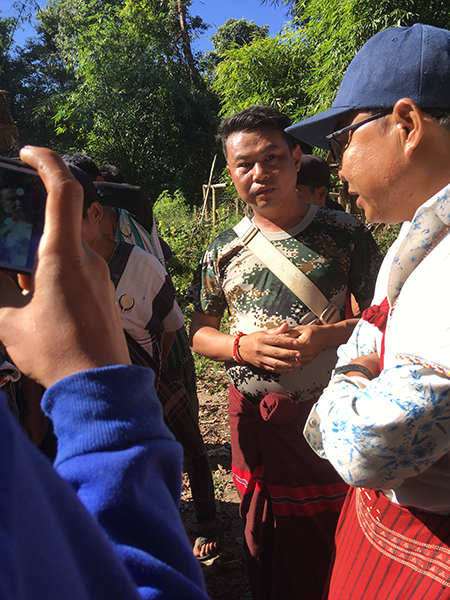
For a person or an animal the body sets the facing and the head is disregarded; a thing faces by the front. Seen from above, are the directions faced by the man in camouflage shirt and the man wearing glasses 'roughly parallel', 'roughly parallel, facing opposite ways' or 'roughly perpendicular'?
roughly perpendicular

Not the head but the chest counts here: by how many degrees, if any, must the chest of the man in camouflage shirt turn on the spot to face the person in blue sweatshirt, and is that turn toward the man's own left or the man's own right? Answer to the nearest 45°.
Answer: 0° — they already face them

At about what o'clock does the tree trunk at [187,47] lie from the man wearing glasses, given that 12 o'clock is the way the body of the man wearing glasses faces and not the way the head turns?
The tree trunk is roughly at 2 o'clock from the man wearing glasses.

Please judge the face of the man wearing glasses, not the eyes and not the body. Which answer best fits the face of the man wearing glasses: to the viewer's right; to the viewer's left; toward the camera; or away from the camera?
to the viewer's left

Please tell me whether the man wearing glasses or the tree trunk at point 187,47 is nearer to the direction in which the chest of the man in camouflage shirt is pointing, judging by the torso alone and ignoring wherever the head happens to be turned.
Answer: the man wearing glasses

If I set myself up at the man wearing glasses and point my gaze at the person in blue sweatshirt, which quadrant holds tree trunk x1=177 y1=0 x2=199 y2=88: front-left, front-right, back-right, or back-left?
back-right

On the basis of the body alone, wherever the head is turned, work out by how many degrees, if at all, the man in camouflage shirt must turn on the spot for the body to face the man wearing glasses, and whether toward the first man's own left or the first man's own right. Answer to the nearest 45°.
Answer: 0° — they already face them

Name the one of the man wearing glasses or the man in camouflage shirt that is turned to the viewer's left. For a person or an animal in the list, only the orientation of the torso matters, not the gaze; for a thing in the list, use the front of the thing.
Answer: the man wearing glasses

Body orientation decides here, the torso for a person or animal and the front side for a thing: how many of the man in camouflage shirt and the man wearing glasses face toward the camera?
1

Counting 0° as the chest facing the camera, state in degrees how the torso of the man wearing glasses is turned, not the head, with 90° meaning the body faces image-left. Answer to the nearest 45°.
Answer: approximately 90°

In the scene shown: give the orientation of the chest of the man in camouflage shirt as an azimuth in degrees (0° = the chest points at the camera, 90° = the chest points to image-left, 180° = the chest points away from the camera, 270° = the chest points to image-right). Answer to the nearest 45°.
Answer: approximately 0°
